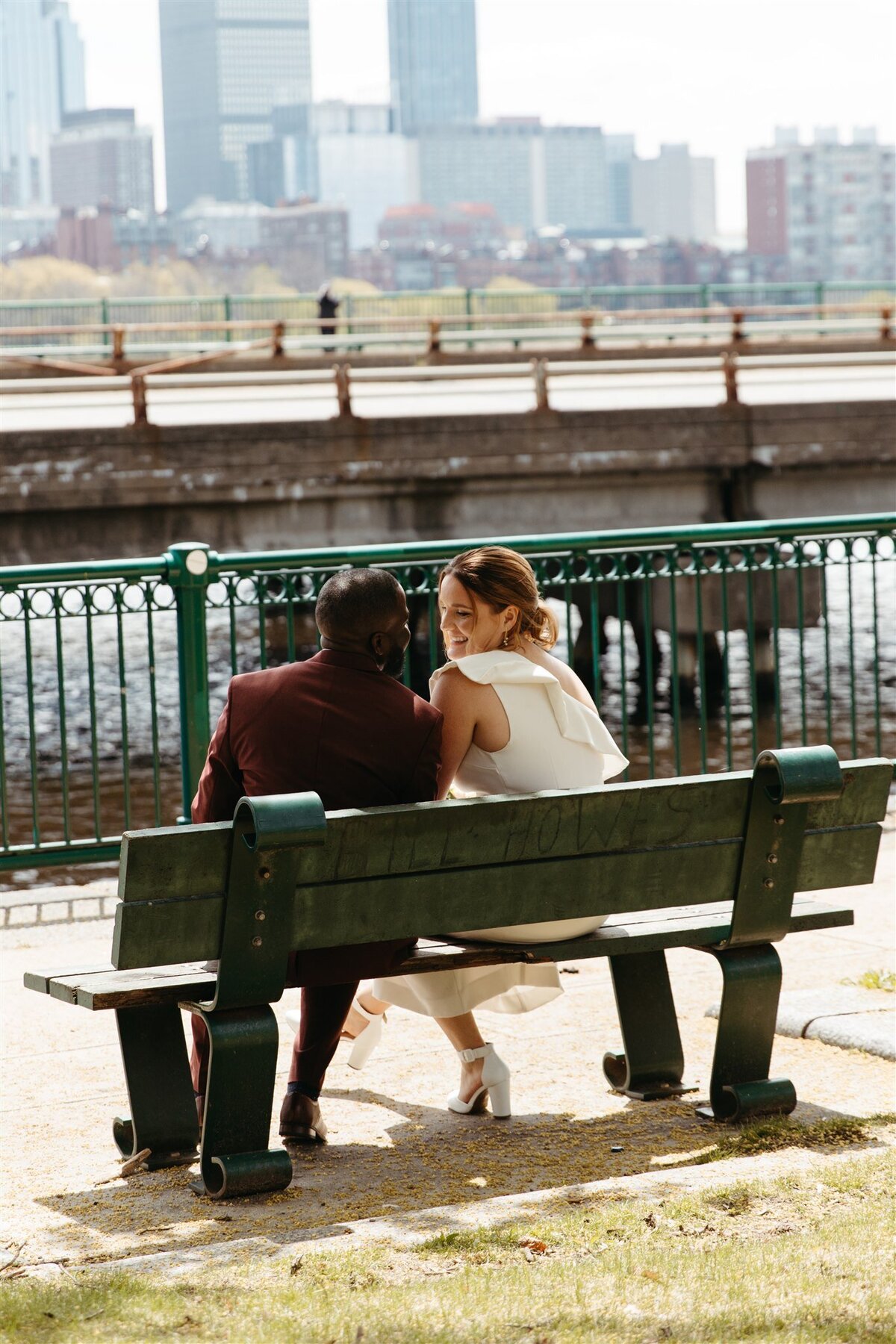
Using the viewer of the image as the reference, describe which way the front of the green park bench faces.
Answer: facing away from the viewer and to the left of the viewer

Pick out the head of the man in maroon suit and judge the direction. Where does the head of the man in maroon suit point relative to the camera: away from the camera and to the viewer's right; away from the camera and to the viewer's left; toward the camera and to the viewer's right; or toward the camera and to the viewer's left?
away from the camera and to the viewer's right
